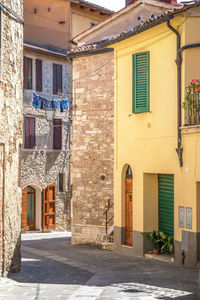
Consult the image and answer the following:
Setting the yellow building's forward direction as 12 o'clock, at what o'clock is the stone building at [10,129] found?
The stone building is roughly at 12 o'clock from the yellow building.

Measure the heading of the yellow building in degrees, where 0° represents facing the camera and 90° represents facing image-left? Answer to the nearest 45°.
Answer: approximately 45°

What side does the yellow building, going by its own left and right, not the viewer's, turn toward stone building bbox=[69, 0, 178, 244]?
right

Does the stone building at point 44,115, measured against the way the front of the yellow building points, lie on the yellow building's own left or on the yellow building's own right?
on the yellow building's own right
